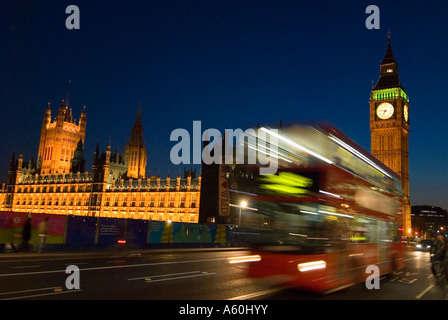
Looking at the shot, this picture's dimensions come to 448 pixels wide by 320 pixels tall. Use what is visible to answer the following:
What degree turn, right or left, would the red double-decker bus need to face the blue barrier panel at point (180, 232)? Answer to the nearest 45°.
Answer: approximately 90° to its right

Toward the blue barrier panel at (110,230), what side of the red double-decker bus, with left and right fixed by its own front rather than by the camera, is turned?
right

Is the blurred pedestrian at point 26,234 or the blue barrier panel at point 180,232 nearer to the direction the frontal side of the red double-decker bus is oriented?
the blurred pedestrian

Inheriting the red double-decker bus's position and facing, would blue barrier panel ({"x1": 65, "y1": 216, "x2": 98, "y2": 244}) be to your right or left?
on your right

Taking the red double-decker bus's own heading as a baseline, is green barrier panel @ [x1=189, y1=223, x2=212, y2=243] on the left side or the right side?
on its right

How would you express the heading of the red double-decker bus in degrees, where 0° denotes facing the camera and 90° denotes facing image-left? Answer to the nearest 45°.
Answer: approximately 45°

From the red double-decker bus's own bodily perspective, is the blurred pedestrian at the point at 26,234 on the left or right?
on its right

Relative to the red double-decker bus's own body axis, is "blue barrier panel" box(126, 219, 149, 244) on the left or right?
on its right
